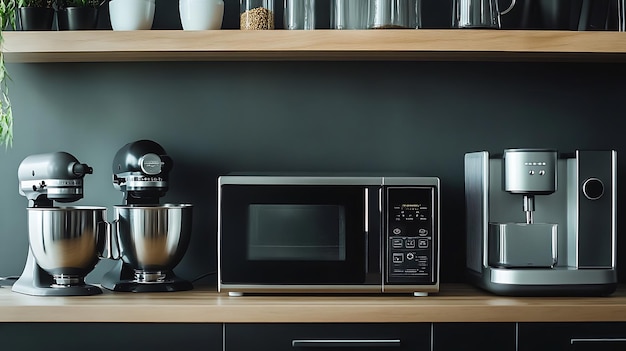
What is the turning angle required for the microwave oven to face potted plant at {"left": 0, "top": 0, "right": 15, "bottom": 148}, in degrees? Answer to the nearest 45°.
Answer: approximately 90° to its right

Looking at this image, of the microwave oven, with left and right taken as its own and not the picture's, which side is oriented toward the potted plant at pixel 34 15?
right
